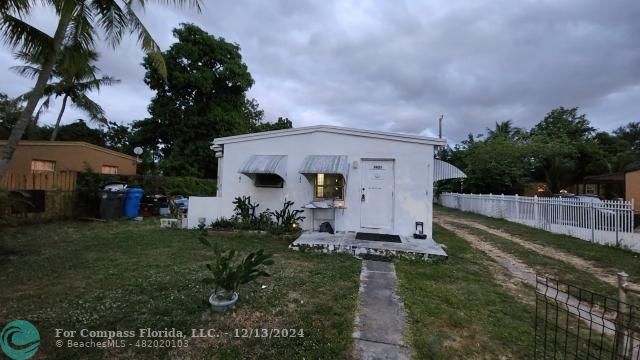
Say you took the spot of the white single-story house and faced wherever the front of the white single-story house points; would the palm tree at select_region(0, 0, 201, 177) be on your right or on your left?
on your right

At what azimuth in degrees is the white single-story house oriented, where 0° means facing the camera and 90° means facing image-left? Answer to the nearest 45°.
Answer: approximately 0°

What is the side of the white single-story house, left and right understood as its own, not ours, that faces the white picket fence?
left

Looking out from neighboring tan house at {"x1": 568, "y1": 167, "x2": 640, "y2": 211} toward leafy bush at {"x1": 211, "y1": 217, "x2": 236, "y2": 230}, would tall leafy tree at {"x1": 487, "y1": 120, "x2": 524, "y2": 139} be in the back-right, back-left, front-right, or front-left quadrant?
back-right

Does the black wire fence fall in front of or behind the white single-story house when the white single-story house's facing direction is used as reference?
in front

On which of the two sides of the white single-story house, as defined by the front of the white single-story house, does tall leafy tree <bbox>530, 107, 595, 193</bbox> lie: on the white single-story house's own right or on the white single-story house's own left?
on the white single-story house's own left

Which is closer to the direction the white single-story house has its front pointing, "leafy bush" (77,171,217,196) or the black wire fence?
the black wire fence

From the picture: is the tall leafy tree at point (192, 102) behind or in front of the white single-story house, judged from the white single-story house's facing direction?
behind

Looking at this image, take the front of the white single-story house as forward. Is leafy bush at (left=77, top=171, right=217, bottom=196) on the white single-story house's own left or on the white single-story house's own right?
on the white single-story house's own right

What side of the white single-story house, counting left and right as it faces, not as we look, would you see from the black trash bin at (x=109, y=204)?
right

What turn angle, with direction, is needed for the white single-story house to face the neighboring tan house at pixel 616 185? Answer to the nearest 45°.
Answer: approximately 135° to its left
